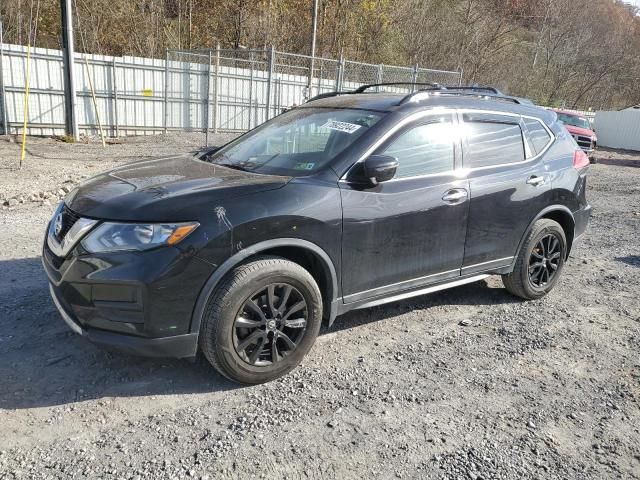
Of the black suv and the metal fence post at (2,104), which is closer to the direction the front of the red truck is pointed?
the black suv

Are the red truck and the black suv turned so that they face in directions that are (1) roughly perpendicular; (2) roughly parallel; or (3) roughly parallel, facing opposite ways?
roughly perpendicular

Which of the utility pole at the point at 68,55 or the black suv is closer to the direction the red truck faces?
the black suv

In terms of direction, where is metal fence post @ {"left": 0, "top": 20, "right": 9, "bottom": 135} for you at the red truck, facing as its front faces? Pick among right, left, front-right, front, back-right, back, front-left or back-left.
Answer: right

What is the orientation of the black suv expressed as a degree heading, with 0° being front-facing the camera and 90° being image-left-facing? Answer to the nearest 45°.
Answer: approximately 45°

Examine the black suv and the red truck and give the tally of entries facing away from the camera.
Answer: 0

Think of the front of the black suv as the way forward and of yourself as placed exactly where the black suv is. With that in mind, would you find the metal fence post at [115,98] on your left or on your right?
on your right

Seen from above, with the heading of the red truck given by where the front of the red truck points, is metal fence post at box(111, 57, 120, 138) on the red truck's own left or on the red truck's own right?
on the red truck's own right

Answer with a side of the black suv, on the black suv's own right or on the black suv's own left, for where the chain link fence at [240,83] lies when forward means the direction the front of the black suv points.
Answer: on the black suv's own right

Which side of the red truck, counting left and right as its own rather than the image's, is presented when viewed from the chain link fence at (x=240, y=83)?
right

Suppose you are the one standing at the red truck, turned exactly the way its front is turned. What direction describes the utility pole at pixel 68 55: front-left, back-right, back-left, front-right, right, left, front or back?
right
